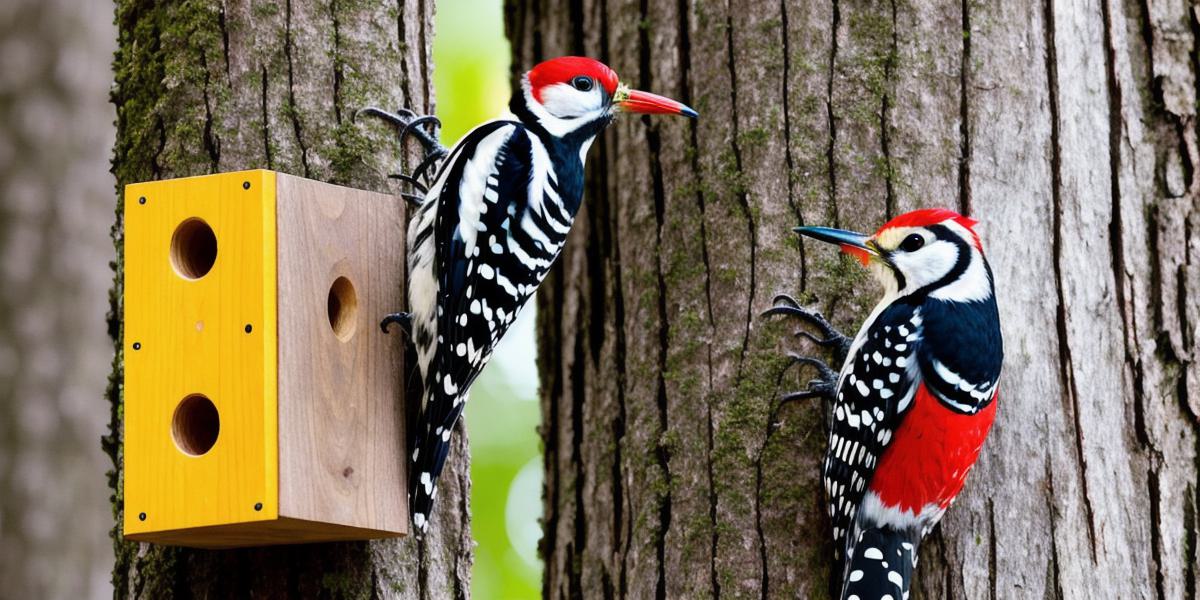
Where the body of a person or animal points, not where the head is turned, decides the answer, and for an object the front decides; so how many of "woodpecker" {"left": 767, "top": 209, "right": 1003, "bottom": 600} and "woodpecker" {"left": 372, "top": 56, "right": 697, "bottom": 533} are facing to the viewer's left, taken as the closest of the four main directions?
1

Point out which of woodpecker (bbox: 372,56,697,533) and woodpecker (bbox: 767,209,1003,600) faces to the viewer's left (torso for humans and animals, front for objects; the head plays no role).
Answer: woodpecker (bbox: 767,209,1003,600)

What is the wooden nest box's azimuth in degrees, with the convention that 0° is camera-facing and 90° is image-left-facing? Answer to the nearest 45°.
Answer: approximately 45°

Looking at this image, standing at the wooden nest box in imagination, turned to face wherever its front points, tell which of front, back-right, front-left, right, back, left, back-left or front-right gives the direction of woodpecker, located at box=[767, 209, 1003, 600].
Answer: back-left

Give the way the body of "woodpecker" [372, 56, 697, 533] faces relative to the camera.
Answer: to the viewer's right

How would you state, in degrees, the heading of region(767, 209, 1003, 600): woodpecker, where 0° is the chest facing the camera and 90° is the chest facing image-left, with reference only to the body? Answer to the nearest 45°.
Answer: approximately 90°

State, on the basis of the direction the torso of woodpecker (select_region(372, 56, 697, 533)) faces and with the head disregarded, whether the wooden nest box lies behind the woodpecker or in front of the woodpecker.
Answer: behind
